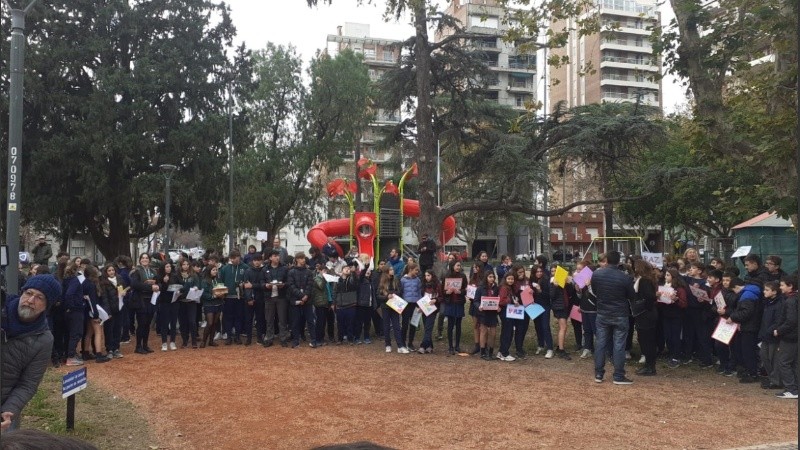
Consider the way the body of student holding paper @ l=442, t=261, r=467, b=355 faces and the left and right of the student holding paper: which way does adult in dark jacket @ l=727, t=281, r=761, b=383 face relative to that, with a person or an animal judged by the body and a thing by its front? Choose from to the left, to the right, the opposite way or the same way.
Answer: to the right

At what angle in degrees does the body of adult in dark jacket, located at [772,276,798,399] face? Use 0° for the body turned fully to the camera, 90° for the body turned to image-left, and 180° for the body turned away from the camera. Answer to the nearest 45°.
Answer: approximately 90°

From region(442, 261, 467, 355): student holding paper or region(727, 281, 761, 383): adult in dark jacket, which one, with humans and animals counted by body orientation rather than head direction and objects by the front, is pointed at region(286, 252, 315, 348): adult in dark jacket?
region(727, 281, 761, 383): adult in dark jacket

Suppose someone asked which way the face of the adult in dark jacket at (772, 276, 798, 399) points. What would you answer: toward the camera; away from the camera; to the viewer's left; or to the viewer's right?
to the viewer's left

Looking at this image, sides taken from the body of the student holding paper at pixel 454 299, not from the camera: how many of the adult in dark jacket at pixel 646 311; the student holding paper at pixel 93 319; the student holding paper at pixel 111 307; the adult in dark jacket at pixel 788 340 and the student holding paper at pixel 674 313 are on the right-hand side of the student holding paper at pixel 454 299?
2

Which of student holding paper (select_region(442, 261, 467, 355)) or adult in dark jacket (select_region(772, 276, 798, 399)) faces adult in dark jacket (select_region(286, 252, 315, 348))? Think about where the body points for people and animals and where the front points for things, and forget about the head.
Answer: adult in dark jacket (select_region(772, 276, 798, 399))

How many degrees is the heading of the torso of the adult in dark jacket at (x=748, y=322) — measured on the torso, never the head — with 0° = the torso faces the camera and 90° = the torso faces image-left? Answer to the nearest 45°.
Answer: approximately 90°

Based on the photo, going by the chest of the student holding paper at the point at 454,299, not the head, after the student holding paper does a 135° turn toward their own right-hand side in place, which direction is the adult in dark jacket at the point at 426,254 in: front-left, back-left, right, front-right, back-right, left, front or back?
front-right

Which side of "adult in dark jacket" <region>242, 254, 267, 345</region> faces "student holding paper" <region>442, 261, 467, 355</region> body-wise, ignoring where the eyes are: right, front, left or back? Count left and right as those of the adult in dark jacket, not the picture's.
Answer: left

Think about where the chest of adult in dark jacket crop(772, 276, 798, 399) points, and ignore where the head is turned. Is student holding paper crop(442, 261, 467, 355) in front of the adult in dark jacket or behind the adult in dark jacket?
in front
